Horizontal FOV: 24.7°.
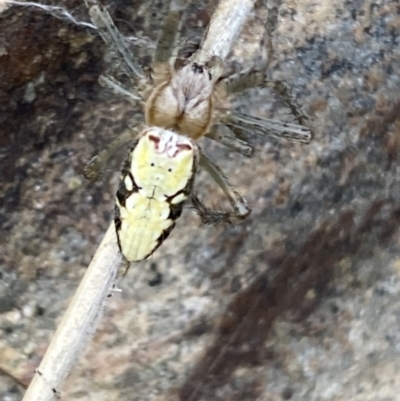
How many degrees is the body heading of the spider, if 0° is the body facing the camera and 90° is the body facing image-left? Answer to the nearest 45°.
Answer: approximately 180°
